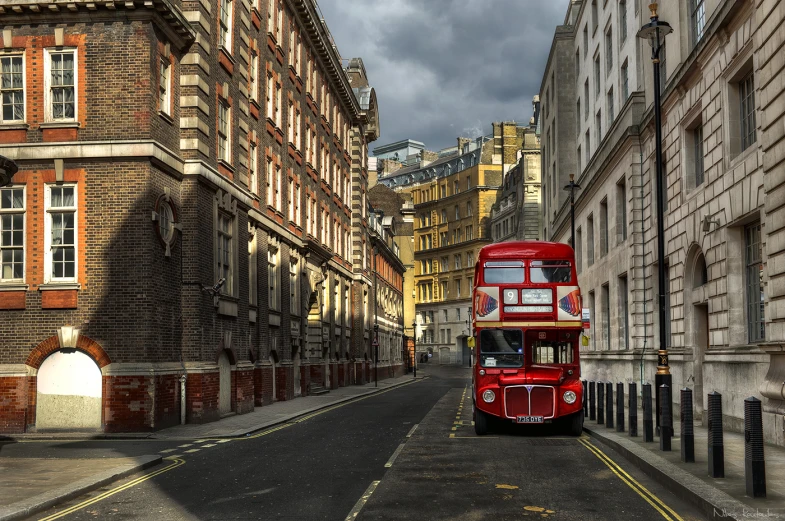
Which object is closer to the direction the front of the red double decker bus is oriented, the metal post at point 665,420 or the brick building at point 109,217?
the metal post

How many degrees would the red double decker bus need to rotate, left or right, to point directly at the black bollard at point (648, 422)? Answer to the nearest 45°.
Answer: approximately 45° to its left

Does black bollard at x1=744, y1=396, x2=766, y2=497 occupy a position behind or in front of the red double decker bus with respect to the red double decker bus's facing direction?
in front

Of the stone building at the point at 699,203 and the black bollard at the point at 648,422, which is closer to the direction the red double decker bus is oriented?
the black bollard

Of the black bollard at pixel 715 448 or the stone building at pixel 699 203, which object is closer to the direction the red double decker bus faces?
the black bollard

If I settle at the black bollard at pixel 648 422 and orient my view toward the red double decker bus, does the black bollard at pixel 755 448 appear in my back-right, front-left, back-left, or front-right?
back-left

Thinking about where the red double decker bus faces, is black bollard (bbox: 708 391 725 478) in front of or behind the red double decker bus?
in front

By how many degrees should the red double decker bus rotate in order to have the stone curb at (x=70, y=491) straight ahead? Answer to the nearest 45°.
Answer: approximately 45° to its right

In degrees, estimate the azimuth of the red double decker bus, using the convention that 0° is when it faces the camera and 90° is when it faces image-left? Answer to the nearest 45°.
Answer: approximately 0°
